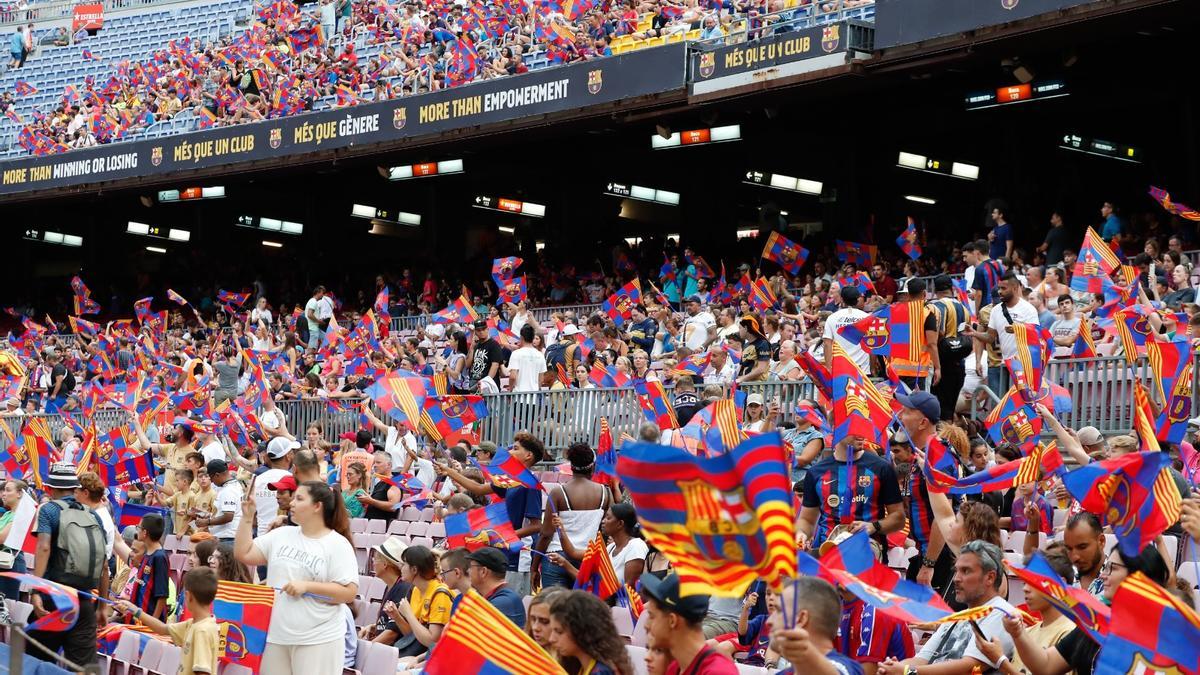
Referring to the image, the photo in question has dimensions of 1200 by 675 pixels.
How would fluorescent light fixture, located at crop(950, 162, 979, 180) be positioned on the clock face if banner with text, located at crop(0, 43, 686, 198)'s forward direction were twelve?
The fluorescent light fixture is roughly at 8 o'clock from the banner with text.

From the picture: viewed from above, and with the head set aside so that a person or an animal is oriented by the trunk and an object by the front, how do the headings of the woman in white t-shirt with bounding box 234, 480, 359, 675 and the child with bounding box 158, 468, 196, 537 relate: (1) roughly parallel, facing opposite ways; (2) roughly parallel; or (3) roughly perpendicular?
roughly parallel

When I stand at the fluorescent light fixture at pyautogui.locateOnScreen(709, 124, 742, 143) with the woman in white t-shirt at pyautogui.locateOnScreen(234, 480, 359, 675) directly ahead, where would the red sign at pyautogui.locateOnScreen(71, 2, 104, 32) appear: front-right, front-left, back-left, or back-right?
back-right

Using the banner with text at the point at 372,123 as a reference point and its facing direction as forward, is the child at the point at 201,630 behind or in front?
in front

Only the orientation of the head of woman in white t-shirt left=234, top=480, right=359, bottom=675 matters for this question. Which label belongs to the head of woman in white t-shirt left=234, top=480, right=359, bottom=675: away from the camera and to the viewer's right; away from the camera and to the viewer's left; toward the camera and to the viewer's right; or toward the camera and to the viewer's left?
toward the camera and to the viewer's left

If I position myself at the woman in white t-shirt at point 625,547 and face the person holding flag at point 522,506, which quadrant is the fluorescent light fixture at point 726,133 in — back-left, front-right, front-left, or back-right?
front-right

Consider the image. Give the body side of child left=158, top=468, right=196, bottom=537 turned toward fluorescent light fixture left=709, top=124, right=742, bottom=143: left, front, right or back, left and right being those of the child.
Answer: back

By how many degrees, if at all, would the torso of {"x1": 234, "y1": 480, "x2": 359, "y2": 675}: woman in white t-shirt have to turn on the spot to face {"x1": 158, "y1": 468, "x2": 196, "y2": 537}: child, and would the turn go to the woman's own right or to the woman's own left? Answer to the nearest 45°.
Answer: approximately 135° to the woman's own right

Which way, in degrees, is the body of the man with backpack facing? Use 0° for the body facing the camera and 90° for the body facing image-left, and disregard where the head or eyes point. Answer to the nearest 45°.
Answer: approximately 135°

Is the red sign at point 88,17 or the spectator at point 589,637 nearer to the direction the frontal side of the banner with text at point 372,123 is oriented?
the spectator

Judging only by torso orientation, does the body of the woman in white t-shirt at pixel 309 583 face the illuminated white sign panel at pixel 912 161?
no

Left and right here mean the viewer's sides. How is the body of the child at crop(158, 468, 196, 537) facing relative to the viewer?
facing the viewer and to the left of the viewer
